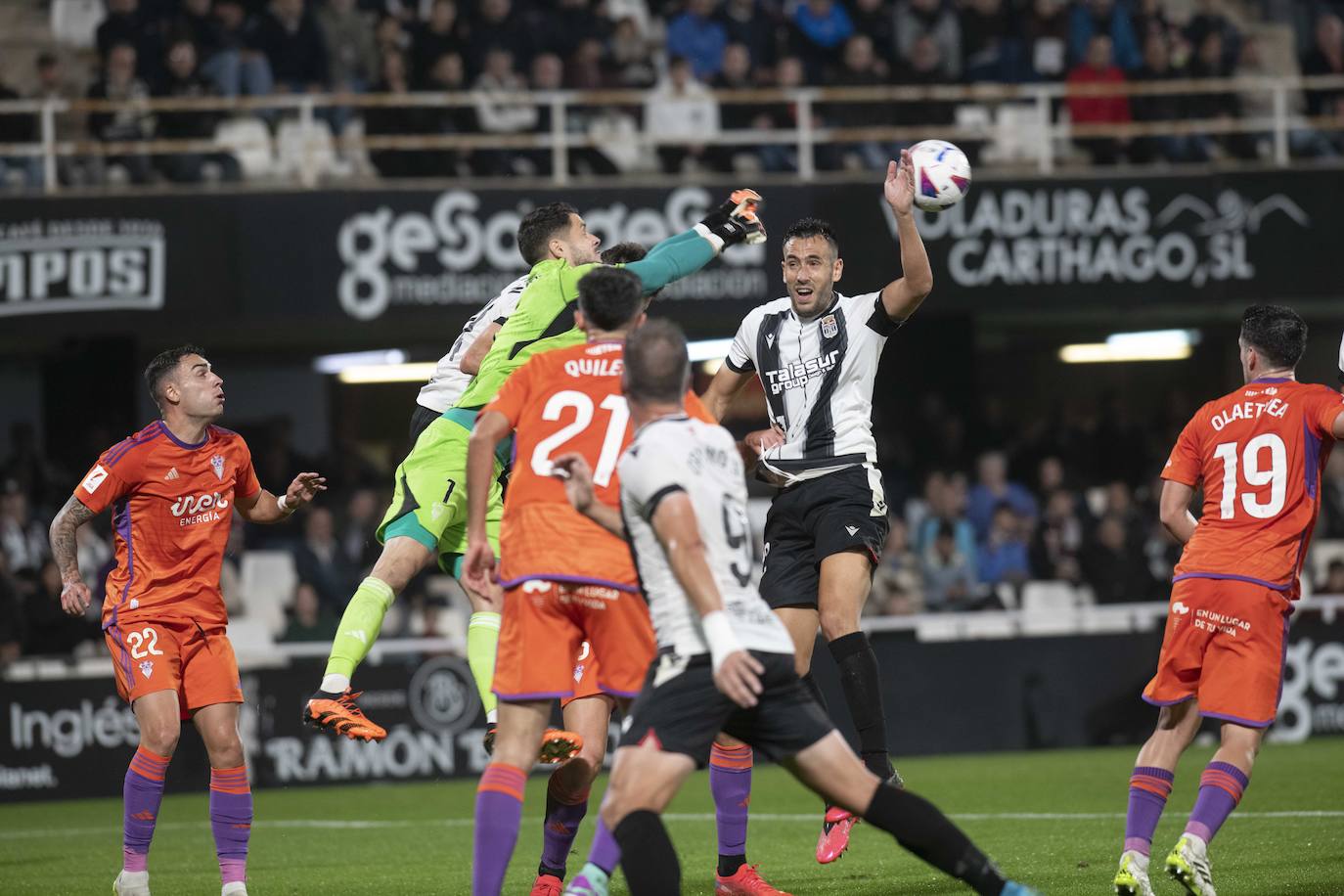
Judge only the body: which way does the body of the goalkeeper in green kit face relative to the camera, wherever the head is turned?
to the viewer's right

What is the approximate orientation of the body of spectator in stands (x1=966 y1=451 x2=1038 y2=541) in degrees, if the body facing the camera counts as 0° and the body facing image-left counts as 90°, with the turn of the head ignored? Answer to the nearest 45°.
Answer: approximately 0°

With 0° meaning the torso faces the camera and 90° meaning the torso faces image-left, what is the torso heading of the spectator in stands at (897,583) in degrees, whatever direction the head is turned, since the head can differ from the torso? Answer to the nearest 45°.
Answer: approximately 0°
